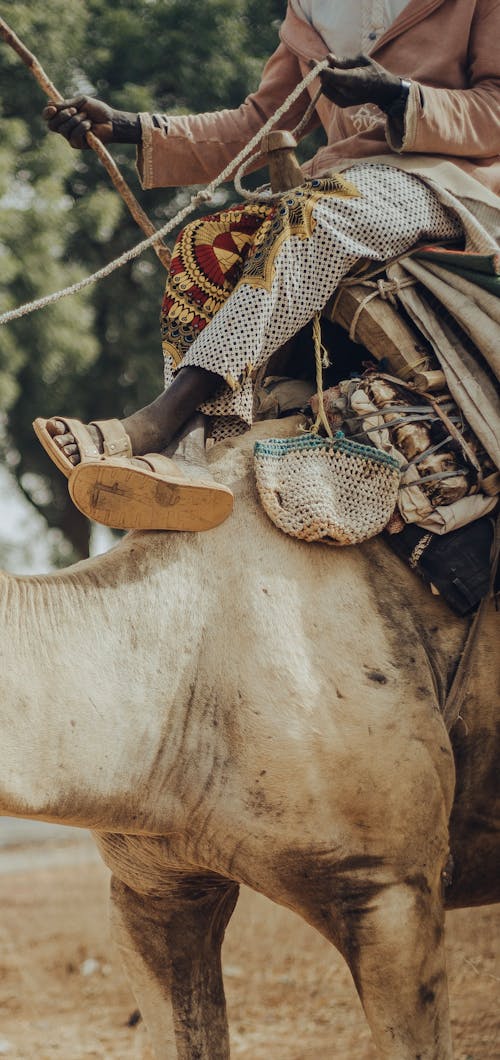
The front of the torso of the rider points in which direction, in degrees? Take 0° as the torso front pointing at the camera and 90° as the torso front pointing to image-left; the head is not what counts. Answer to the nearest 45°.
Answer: approximately 45°

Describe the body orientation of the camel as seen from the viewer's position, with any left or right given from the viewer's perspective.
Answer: facing to the left of the viewer
